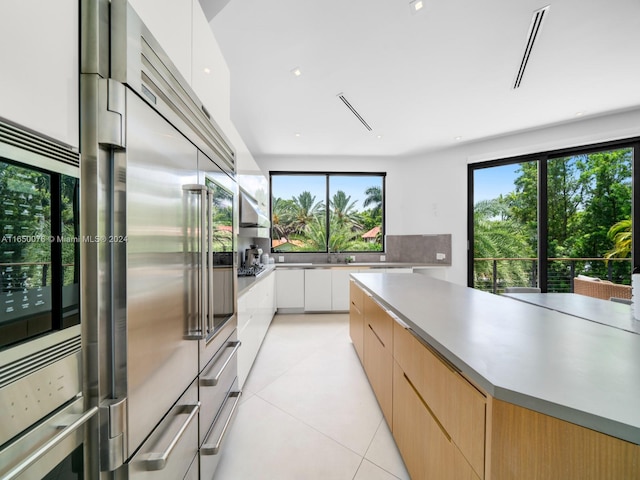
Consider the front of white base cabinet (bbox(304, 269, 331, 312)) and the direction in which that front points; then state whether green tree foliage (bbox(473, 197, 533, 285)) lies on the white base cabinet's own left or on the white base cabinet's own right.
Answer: on the white base cabinet's own left

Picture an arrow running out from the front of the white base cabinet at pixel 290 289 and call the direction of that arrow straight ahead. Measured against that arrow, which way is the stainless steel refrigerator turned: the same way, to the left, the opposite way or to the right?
to the left

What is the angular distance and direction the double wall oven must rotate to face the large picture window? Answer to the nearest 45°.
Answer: approximately 45° to its left

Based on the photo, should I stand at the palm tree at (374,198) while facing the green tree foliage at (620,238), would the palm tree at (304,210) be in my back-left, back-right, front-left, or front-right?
back-right

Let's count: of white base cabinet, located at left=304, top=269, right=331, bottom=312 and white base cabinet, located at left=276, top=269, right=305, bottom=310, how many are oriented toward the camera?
2

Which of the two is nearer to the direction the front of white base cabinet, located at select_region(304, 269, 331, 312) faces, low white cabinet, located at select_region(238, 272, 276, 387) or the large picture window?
the low white cabinet

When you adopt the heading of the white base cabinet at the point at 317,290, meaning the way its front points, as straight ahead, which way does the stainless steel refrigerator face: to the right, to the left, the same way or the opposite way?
to the left

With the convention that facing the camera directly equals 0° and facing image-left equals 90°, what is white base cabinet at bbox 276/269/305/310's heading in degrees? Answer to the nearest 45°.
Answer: approximately 0°

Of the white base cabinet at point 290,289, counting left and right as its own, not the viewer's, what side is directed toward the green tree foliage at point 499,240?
left

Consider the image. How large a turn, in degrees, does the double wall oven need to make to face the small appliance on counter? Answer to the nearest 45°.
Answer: approximately 90° to its left

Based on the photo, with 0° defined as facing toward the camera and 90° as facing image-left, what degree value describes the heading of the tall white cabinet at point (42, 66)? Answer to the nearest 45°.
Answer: approximately 315°
